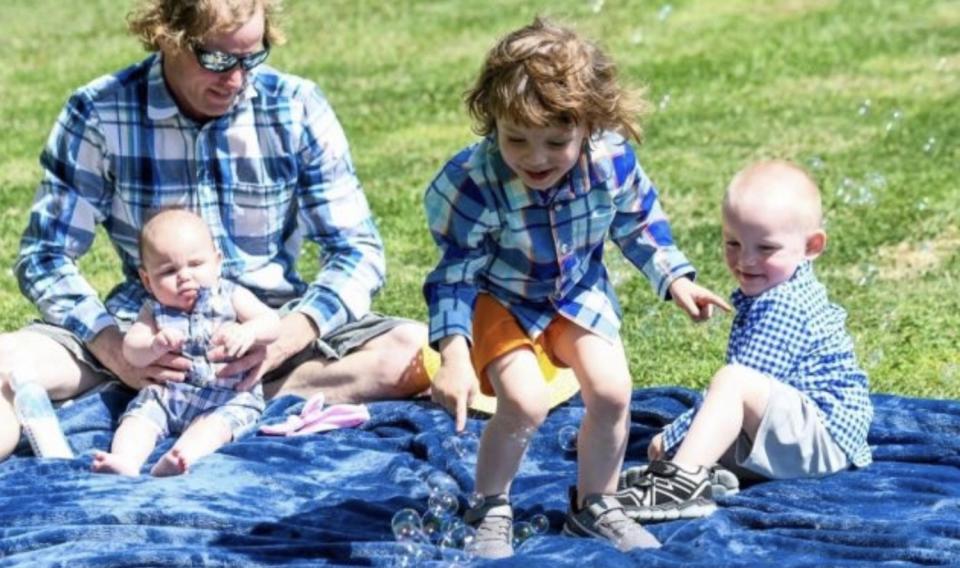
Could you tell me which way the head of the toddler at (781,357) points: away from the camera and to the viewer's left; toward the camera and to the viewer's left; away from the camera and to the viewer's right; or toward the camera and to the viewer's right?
toward the camera and to the viewer's left

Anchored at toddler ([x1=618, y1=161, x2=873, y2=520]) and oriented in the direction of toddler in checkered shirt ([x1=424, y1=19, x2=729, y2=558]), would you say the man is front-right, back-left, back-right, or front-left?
front-right

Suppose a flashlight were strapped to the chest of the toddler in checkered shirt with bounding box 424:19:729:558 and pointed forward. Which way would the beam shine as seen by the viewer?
toward the camera

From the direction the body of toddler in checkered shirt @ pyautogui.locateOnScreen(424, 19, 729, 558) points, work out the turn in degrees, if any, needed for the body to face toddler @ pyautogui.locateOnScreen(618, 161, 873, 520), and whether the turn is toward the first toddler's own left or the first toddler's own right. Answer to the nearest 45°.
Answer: approximately 135° to the first toddler's own left

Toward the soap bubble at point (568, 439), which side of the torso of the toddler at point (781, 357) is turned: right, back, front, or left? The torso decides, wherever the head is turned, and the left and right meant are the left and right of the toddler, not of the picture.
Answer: front

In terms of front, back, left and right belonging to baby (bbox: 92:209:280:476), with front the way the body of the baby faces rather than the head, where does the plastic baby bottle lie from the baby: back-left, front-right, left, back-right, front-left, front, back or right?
right

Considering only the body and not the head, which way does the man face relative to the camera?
toward the camera
